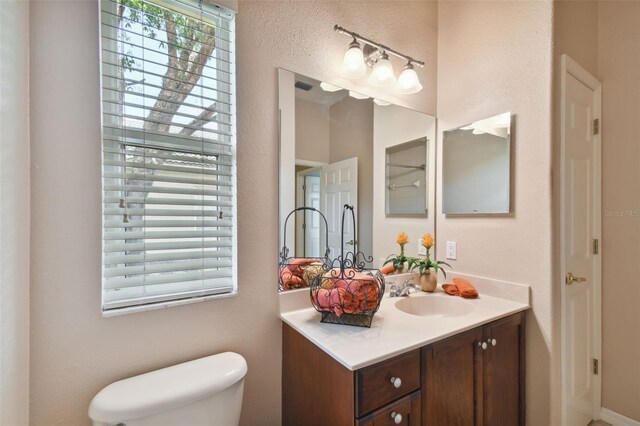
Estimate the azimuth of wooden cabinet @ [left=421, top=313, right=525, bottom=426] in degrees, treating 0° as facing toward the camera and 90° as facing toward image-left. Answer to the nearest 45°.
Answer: approximately 315°

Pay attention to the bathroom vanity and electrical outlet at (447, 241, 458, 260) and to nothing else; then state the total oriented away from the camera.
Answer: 0

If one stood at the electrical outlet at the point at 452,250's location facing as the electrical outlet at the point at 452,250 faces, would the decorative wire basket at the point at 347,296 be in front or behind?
in front

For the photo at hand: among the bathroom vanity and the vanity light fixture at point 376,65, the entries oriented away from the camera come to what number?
0

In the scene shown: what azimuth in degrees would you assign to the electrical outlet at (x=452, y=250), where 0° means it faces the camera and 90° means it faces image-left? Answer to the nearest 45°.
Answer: approximately 45°

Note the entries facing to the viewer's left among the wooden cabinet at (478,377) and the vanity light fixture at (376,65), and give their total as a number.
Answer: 0

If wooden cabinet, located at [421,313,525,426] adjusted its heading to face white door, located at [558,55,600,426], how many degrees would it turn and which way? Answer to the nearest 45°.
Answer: approximately 90° to its left

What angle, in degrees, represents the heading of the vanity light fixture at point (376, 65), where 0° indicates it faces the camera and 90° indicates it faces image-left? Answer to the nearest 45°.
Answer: approximately 315°
